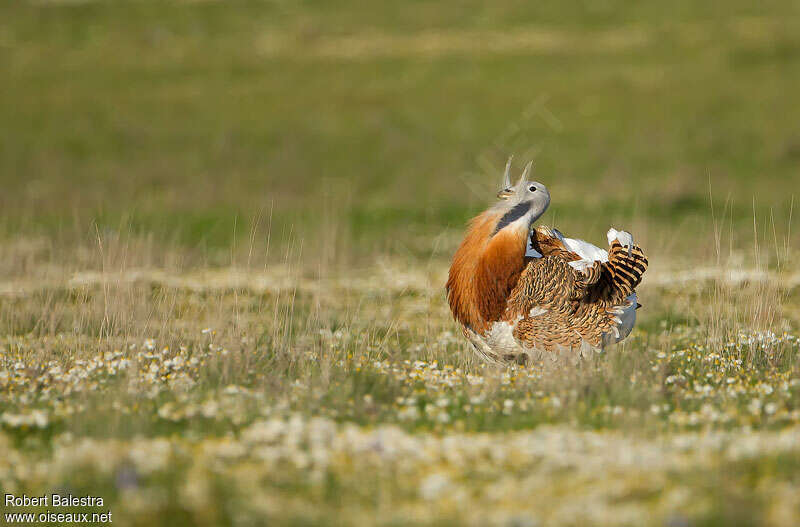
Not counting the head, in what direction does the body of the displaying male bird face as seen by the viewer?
to the viewer's left
